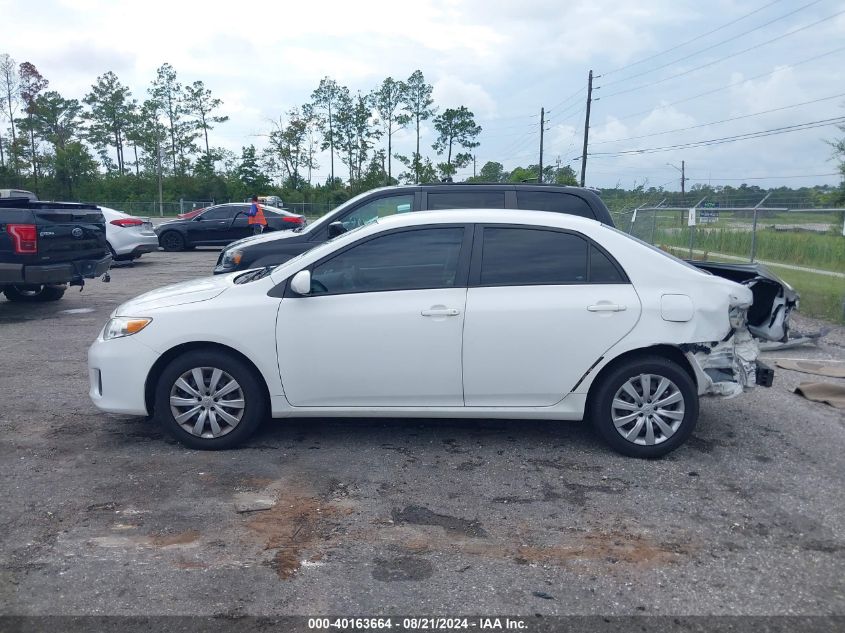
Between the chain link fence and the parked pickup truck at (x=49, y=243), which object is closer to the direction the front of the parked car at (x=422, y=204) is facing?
the parked pickup truck

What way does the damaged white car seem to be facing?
to the viewer's left

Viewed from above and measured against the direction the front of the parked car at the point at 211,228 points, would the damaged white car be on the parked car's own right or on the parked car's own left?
on the parked car's own left

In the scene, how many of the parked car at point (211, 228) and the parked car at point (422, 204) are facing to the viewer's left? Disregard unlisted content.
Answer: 2

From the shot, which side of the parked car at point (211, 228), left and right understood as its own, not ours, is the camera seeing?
left

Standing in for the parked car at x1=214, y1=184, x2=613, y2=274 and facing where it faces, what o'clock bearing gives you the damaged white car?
The damaged white car is roughly at 9 o'clock from the parked car.

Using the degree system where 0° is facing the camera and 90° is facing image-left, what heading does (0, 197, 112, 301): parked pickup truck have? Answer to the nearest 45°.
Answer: approximately 135°

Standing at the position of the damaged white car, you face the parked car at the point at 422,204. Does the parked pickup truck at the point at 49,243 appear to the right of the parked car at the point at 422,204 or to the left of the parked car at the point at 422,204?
left

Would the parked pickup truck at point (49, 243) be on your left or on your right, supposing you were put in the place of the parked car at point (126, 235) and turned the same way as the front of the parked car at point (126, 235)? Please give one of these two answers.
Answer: on your left

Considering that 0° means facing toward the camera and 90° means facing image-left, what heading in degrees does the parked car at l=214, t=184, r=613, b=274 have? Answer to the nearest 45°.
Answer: approximately 90°
